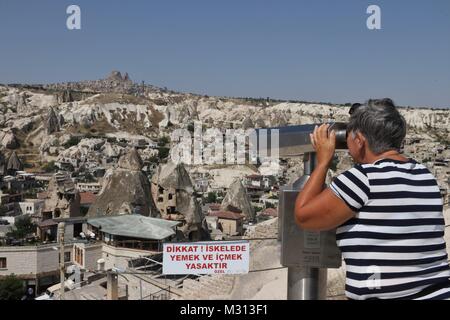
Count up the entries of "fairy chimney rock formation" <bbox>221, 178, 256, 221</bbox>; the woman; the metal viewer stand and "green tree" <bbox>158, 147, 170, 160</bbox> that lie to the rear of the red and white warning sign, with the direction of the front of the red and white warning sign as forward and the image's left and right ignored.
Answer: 2

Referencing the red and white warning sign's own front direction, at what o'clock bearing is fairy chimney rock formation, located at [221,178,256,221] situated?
The fairy chimney rock formation is roughly at 6 o'clock from the red and white warning sign.

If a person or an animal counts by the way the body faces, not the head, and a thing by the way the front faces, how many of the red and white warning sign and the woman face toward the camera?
1

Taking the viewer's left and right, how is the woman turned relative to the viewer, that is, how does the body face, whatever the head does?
facing away from the viewer and to the left of the viewer

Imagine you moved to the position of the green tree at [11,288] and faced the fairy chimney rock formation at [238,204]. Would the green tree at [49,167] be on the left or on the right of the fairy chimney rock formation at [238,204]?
left

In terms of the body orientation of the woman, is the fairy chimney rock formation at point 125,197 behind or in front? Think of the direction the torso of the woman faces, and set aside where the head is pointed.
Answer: in front

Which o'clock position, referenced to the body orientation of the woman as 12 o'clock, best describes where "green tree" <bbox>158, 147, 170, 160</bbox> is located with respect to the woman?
The green tree is roughly at 1 o'clock from the woman.

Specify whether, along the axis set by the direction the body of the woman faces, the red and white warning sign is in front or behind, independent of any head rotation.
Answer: in front

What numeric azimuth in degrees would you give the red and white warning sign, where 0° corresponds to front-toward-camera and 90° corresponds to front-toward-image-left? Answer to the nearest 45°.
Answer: approximately 0°

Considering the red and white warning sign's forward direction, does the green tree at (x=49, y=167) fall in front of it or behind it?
behind

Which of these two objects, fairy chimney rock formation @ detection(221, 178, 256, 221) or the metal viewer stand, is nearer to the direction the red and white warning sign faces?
the metal viewer stand

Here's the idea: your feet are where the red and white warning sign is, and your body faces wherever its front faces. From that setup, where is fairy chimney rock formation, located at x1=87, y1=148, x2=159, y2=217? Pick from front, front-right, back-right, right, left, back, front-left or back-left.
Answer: back

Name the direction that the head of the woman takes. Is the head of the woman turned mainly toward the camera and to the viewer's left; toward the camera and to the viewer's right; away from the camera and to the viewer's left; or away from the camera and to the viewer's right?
away from the camera and to the viewer's left

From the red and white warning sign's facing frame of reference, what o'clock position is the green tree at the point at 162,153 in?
The green tree is roughly at 6 o'clock from the red and white warning sign.
